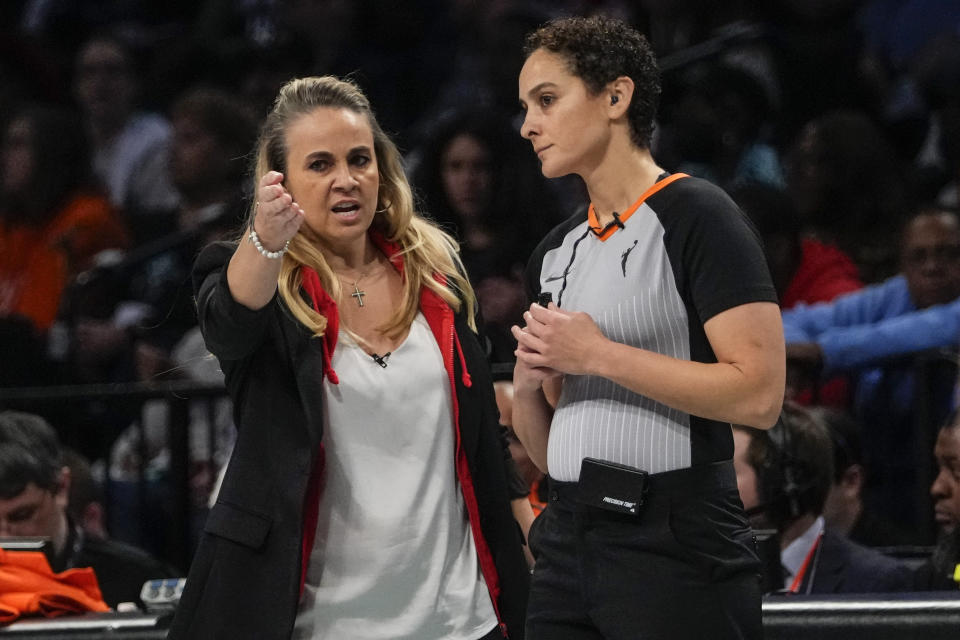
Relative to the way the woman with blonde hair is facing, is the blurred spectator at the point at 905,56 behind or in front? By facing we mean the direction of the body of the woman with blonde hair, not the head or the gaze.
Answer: behind

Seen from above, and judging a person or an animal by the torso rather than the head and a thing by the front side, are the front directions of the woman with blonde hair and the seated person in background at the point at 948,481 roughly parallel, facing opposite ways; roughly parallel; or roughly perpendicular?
roughly perpendicular

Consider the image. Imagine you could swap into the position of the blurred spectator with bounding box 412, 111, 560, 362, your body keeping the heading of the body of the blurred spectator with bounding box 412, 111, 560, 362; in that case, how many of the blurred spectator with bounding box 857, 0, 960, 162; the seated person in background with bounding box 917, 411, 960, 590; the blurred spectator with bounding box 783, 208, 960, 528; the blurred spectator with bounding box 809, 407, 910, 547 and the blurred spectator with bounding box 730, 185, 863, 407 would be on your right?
0

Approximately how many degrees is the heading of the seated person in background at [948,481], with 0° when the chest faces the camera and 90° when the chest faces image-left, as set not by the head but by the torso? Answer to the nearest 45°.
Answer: approximately 45°

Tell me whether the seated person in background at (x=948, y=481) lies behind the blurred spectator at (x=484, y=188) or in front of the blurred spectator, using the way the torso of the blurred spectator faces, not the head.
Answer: in front

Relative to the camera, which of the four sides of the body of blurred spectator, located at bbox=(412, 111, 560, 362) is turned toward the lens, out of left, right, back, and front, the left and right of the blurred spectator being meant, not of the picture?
front

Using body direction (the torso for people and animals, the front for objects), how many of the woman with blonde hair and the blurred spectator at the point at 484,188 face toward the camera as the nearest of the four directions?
2

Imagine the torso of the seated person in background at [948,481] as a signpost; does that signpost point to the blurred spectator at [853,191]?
no

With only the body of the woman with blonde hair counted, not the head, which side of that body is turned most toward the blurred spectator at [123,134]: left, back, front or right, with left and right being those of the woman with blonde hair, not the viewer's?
back

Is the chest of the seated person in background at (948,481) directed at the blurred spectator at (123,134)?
no

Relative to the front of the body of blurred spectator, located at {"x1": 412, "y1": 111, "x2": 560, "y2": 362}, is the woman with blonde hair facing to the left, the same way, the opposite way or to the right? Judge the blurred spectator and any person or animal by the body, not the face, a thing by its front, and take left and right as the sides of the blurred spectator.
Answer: the same way

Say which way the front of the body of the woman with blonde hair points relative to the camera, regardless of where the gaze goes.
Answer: toward the camera

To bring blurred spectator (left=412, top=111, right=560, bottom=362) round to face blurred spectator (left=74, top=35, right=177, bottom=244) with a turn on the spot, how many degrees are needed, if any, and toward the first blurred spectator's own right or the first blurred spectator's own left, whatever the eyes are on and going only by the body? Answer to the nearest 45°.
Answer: approximately 135° to the first blurred spectator's own right

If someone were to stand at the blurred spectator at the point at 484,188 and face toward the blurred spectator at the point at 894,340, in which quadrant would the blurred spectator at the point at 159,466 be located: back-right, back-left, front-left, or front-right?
back-right

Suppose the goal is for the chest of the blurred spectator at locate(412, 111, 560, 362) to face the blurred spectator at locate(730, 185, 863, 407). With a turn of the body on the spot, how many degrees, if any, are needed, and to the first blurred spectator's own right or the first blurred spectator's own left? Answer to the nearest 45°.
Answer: approximately 90° to the first blurred spectator's own left

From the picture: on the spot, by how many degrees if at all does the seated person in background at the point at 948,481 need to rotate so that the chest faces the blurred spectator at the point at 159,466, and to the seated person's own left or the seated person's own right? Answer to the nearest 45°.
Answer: approximately 45° to the seated person's own right
